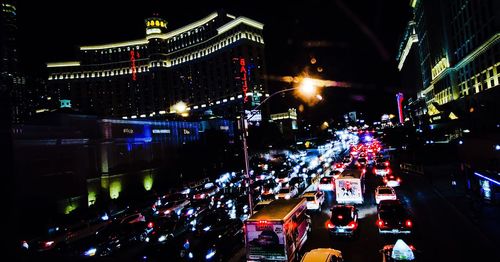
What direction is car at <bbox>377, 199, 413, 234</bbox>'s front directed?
away from the camera

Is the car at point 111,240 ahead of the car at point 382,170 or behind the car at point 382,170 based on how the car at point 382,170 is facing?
behind

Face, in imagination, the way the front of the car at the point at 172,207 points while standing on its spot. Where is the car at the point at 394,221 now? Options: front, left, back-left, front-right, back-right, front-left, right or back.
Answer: left

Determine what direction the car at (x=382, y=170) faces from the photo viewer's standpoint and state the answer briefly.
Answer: facing away from the viewer

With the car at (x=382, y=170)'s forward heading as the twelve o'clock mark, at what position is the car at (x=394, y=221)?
the car at (x=394, y=221) is roughly at 6 o'clock from the car at (x=382, y=170).

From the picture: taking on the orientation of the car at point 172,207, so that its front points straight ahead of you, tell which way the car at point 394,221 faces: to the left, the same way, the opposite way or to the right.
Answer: the opposite way

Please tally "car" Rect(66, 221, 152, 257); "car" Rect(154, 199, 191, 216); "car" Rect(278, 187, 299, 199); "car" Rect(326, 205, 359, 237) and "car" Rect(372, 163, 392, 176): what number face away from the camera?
2

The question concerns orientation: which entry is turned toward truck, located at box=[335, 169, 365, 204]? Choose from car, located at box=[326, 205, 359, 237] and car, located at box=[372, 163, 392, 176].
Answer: car, located at box=[326, 205, 359, 237]

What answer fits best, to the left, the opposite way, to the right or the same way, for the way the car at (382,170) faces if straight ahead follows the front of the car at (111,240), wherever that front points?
the opposite way

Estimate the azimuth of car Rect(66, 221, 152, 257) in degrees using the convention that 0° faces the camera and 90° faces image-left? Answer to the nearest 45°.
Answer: approximately 45°

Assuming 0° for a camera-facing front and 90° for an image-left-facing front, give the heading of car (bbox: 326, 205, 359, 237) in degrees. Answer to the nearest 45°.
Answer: approximately 180°

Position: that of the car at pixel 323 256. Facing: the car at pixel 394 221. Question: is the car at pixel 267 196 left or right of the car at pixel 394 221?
left

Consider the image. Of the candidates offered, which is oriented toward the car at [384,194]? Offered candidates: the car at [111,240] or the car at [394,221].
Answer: the car at [394,221]

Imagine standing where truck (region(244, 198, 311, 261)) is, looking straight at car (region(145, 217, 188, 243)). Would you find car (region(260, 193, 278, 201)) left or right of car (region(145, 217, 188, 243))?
right

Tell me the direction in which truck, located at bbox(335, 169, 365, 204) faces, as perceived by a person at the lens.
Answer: facing away from the viewer

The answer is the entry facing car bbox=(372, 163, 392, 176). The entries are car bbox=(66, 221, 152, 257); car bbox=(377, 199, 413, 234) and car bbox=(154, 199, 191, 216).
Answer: car bbox=(377, 199, 413, 234)

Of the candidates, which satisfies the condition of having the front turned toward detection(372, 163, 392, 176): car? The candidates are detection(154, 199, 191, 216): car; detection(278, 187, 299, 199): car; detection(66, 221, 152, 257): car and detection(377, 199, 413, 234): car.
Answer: detection(377, 199, 413, 234): car

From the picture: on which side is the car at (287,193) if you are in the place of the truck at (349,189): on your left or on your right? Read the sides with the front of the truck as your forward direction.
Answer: on your left

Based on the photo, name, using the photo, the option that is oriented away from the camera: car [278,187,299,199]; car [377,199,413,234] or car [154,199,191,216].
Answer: car [377,199,413,234]
